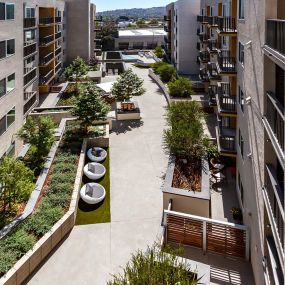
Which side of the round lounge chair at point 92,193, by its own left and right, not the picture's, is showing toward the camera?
right

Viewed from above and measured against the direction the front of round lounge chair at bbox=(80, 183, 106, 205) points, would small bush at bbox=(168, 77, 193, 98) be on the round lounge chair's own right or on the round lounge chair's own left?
on the round lounge chair's own left

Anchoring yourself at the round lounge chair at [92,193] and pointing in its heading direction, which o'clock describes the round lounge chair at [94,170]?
the round lounge chair at [94,170] is roughly at 9 o'clock from the round lounge chair at [92,193].

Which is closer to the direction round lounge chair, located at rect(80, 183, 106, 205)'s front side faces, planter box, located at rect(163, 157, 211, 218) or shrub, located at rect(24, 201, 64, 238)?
the planter box

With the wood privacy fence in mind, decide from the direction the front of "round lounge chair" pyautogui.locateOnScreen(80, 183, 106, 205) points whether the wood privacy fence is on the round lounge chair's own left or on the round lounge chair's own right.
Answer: on the round lounge chair's own right

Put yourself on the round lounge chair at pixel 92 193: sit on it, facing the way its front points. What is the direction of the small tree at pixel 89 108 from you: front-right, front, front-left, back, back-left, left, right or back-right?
left
